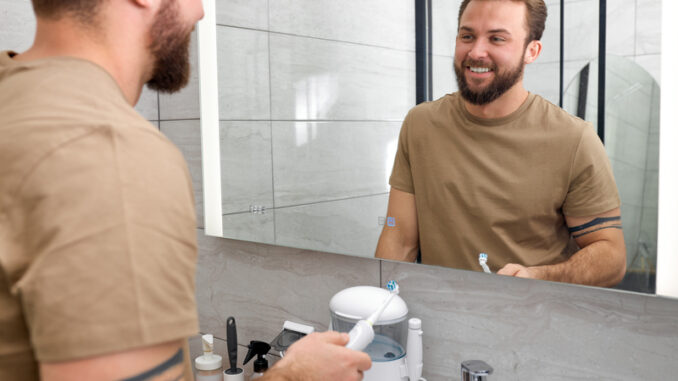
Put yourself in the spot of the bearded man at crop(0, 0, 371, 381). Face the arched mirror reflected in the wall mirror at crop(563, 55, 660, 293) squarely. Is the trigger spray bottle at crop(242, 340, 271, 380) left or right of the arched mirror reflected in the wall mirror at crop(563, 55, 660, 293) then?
left

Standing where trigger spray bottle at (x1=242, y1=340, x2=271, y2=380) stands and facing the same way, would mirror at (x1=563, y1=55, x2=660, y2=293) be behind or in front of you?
behind

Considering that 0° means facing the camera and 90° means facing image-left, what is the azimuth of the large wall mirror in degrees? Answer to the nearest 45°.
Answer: approximately 45°

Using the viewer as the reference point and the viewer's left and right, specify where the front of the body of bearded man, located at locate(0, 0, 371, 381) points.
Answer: facing away from the viewer and to the right of the viewer

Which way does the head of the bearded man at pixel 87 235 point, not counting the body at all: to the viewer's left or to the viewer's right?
to the viewer's right

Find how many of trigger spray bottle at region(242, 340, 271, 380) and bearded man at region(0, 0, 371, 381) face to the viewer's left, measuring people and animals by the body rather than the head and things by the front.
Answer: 1

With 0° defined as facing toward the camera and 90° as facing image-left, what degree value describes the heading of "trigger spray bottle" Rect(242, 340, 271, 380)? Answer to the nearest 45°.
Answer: approximately 90°
